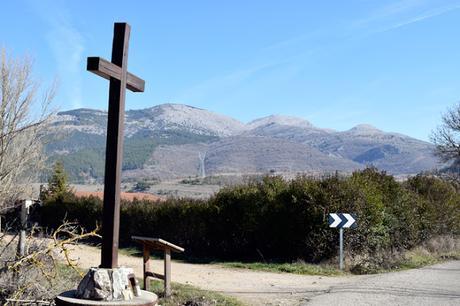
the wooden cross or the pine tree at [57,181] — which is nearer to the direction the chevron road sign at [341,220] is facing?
the wooden cross

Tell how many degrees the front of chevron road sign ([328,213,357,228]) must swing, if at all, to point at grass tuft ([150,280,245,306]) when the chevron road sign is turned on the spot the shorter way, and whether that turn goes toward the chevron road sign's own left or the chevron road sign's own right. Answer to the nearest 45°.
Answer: approximately 45° to the chevron road sign's own right

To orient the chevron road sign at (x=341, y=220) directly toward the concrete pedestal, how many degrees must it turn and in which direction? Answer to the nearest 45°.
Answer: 0° — it already faces it

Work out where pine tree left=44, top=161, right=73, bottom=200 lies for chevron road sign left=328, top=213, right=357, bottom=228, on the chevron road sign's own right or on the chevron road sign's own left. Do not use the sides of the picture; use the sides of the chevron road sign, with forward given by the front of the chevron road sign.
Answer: on the chevron road sign's own right

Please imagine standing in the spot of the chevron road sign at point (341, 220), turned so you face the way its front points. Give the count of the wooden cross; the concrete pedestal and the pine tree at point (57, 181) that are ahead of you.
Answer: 2

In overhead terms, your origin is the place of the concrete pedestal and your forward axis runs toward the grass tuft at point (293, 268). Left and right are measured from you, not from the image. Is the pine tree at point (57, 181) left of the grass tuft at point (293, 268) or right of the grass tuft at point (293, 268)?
left

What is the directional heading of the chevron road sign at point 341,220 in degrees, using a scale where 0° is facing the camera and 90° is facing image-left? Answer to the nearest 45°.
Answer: approximately 0°

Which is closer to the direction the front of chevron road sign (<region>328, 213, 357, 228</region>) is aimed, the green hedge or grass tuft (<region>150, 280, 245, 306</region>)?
the grass tuft
